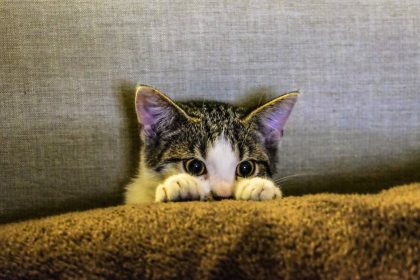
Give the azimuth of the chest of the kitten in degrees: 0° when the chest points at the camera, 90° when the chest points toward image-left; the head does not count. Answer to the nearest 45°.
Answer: approximately 0°
